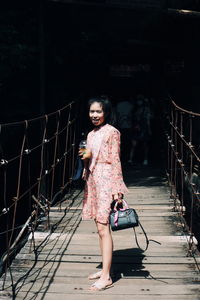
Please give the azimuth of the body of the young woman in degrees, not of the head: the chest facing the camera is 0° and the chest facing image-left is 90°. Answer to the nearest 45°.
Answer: approximately 45°

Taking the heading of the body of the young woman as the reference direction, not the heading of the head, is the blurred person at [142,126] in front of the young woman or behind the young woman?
behind
